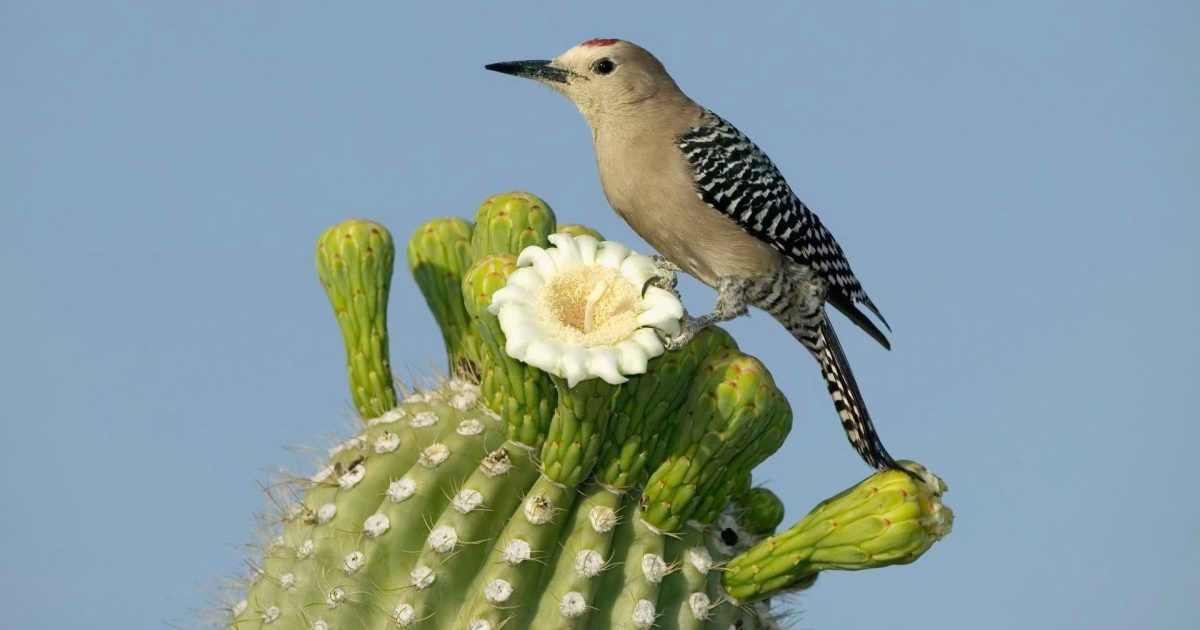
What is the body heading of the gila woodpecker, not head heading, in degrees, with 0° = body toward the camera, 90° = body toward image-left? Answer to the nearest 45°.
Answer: approximately 90°
